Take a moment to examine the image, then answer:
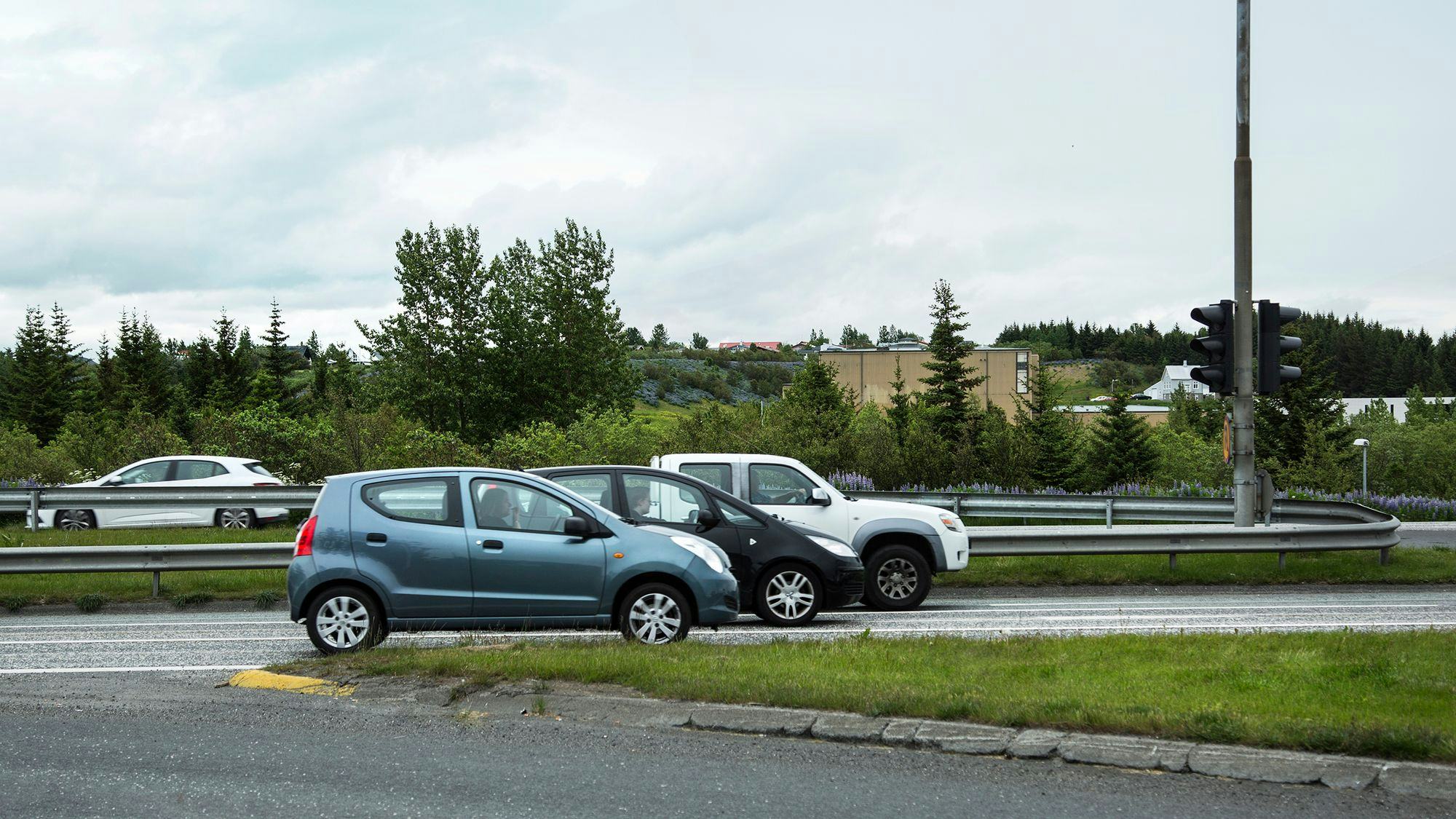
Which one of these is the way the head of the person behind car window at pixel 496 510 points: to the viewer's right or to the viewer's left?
to the viewer's right

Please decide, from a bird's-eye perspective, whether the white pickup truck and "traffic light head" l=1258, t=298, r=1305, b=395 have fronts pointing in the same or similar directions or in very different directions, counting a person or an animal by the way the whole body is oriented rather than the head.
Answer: same or similar directions

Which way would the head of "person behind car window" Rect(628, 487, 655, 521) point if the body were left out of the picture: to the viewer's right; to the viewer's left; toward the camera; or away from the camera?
to the viewer's right

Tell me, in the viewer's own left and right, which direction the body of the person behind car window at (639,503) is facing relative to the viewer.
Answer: facing to the right of the viewer

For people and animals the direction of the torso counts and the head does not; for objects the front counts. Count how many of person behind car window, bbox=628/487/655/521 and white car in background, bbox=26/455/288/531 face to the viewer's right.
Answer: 1

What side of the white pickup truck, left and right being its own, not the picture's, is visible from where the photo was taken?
right

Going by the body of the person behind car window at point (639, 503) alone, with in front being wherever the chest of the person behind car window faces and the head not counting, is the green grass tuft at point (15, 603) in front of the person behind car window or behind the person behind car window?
behind

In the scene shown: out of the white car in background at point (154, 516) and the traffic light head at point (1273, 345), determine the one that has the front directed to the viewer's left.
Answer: the white car in background

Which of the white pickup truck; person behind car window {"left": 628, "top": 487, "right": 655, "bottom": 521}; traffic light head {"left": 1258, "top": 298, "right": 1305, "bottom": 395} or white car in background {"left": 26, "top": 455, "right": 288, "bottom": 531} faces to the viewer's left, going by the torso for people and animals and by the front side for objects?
the white car in background

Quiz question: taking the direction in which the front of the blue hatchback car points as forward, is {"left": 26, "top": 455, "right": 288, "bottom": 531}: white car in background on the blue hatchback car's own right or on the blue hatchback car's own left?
on the blue hatchback car's own left

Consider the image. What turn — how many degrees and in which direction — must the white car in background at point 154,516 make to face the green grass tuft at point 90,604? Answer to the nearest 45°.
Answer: approximately 90° to its left

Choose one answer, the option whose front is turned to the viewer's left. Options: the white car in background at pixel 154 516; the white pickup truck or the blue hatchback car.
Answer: the white car in background

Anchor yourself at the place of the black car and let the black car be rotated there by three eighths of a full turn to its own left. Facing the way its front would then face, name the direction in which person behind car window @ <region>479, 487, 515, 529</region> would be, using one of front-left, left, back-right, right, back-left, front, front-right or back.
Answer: left

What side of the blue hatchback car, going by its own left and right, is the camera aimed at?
right

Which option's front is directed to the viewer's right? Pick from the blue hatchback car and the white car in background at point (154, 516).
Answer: the blue hatchback car

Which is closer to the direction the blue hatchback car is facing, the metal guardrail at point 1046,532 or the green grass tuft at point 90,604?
the metal guardrail

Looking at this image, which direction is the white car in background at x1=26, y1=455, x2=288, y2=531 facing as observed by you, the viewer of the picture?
facing to the left of the viewer

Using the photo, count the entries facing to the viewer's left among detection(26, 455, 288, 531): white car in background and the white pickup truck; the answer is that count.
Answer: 1
